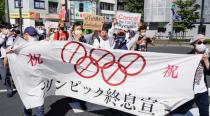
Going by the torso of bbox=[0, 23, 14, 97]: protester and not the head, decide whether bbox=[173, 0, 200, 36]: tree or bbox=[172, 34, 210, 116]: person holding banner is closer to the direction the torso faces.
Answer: the person holding banner

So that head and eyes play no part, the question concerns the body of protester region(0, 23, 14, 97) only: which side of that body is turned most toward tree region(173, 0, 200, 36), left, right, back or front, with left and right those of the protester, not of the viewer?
left

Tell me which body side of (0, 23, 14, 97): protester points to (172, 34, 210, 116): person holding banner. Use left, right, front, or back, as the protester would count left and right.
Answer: left
